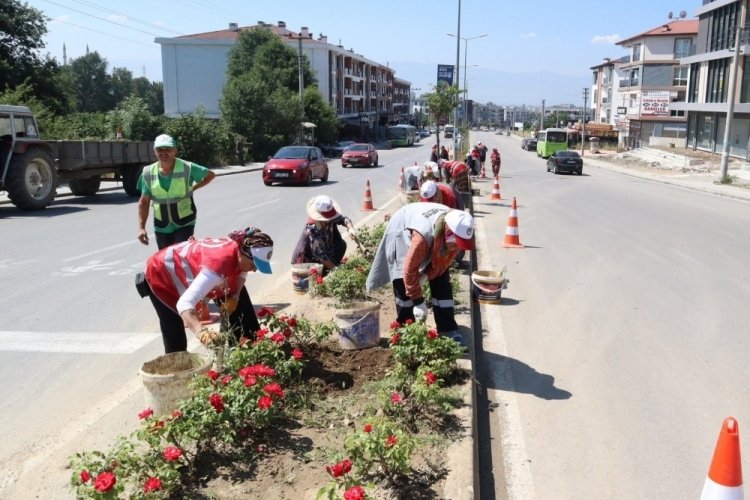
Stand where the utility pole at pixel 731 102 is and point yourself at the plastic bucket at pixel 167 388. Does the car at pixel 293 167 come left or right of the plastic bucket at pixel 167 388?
right

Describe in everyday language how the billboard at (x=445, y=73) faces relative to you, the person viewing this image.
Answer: facing the viewer

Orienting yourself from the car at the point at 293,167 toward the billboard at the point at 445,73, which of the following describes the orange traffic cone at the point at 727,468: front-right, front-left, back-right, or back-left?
back-right

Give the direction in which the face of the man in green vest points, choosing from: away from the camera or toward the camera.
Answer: toward the camera

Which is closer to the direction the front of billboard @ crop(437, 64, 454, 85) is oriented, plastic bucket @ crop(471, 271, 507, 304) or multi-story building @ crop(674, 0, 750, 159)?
the plastic bucket

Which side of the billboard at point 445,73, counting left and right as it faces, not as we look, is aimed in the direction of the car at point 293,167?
front

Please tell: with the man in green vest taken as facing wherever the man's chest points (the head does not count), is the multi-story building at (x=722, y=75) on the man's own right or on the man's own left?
on the man's own left

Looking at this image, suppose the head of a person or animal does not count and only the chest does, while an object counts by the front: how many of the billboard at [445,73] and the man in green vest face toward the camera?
2

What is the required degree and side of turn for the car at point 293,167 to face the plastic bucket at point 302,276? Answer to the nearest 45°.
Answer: approximately 45° to its left

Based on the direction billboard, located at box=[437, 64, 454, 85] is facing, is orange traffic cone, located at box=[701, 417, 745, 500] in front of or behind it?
in front

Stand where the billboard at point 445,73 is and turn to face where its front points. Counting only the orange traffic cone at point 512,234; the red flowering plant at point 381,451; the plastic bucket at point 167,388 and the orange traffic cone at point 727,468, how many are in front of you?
4

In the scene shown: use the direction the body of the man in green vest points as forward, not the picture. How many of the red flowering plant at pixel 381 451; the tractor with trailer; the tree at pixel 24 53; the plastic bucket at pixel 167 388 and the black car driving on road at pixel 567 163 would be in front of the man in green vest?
2

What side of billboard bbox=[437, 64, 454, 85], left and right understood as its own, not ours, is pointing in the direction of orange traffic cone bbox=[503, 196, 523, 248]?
front

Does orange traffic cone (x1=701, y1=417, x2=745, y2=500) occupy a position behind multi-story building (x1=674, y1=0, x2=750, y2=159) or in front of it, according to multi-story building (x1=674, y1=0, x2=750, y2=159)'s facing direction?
in front

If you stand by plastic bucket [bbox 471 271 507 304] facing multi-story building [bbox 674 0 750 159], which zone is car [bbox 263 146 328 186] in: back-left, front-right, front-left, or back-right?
front-left

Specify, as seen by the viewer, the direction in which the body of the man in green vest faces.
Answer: toward the camera

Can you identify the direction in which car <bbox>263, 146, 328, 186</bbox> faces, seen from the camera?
facing the viewer and to the left of the viewer
